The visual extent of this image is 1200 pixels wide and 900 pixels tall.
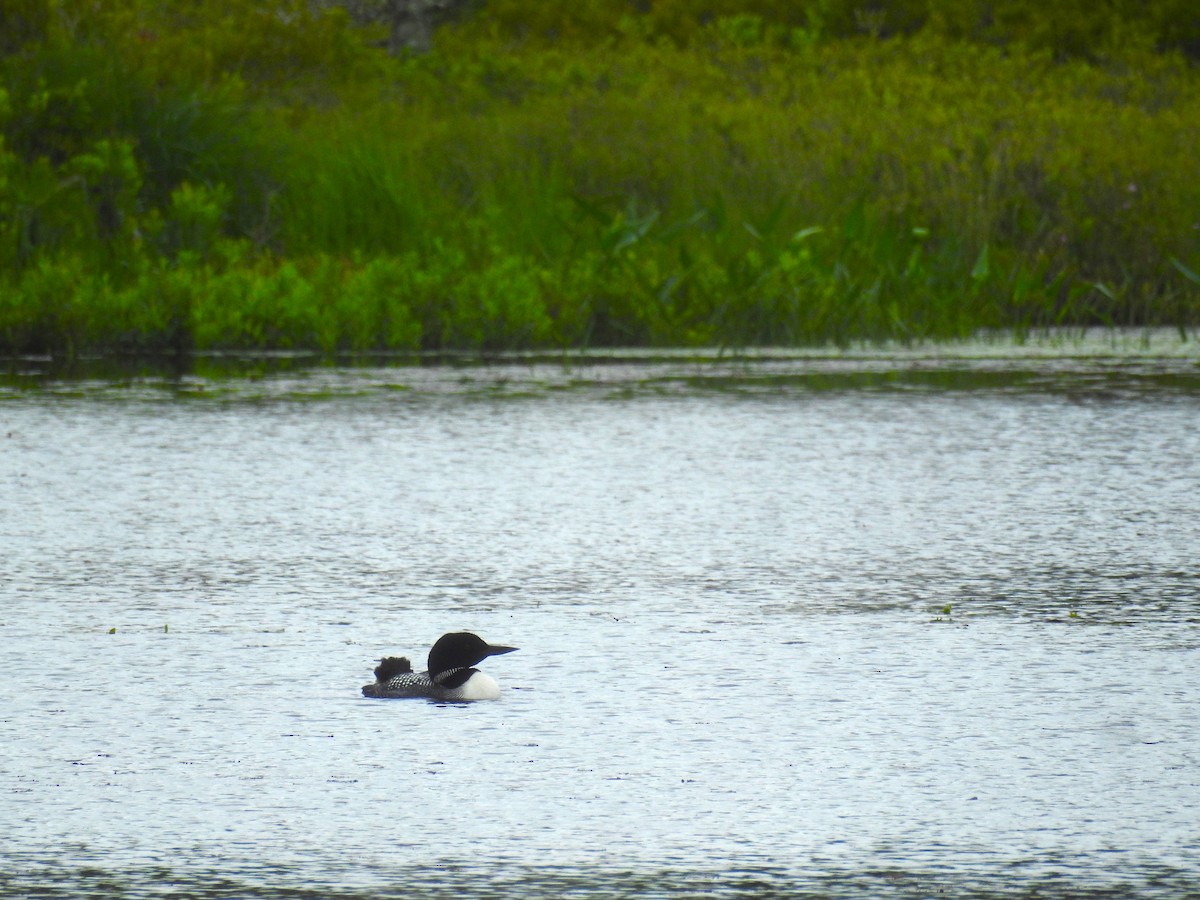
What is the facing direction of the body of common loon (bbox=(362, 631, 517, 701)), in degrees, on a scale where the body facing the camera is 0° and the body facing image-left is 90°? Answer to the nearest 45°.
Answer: approximately 270°
